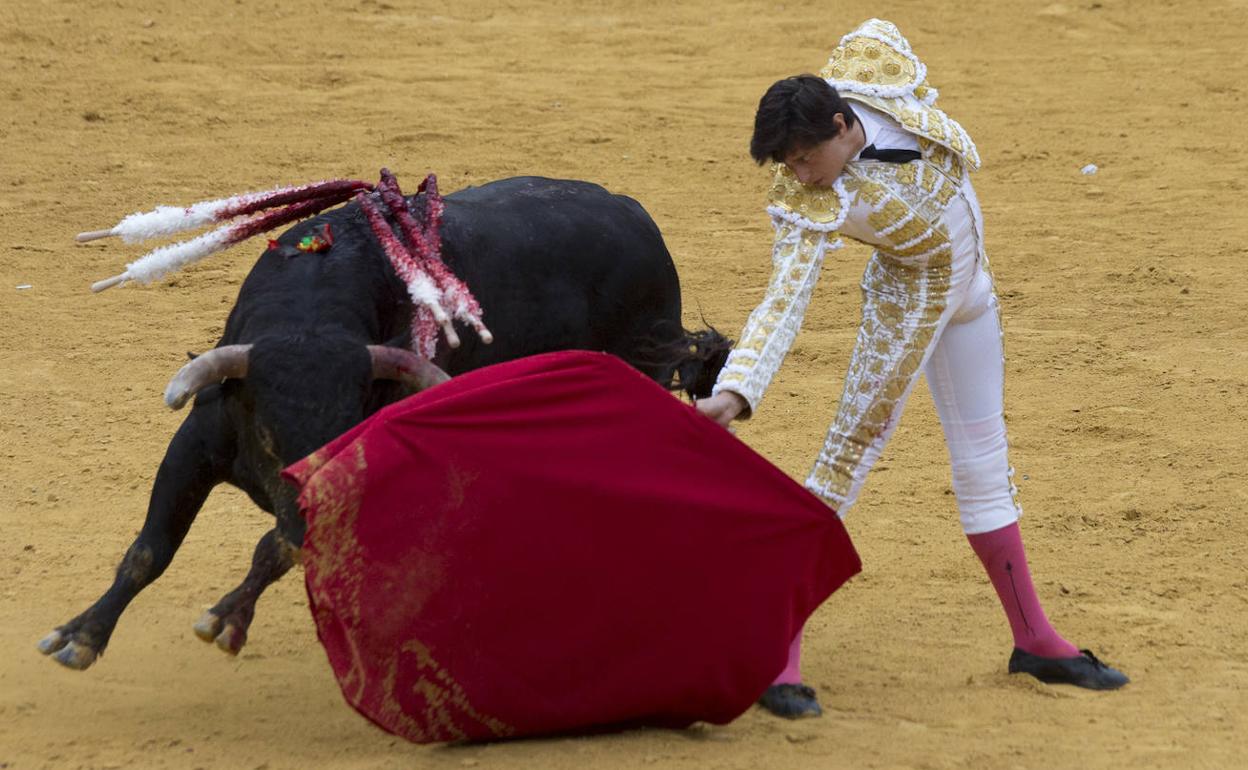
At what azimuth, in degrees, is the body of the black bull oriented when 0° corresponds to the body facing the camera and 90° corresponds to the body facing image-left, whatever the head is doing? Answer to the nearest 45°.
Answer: approximately 45°

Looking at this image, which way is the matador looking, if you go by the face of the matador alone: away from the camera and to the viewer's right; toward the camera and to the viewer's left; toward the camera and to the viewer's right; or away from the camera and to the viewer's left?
toward the camera and to the viewer's left

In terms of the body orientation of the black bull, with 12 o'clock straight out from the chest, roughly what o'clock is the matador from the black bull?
The matador is roughly at 8 o'clock from the black bull.
